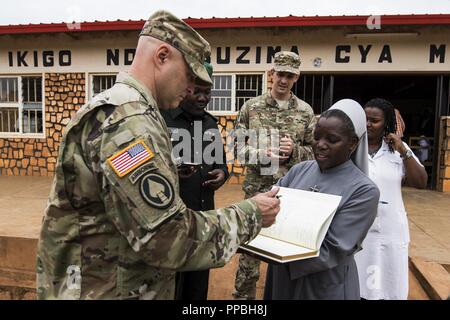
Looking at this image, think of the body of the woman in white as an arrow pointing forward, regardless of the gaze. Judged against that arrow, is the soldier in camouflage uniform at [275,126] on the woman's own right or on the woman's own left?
on the woman's own right

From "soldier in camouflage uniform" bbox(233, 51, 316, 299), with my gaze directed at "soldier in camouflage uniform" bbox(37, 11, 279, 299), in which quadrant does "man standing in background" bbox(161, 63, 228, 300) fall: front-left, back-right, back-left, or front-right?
front-right

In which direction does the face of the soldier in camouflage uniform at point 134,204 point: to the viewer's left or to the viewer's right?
to the viewer's right

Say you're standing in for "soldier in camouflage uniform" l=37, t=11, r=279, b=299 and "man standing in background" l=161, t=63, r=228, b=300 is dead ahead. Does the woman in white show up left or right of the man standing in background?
right

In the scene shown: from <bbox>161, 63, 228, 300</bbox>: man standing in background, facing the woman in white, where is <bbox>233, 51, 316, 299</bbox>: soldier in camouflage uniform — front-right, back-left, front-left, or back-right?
front-left

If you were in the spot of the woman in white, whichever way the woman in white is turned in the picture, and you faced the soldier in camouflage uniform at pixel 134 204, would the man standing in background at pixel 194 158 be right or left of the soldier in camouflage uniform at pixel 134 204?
right

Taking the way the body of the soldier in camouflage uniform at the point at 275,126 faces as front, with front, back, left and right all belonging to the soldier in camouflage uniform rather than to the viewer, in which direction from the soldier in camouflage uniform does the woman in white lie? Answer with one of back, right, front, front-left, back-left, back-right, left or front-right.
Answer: front-left

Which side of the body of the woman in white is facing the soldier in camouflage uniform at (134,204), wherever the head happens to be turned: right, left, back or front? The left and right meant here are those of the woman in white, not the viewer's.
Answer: front

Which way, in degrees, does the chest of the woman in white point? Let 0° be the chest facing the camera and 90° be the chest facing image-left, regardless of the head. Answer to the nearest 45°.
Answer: approximately 45°

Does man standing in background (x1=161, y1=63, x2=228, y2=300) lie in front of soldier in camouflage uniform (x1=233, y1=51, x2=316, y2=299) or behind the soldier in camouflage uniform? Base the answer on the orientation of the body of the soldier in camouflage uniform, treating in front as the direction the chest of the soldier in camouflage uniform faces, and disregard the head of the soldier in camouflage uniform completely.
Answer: in front

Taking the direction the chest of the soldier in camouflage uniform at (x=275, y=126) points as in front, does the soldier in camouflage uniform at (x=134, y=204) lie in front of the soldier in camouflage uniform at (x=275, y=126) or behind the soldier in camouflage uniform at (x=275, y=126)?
in front

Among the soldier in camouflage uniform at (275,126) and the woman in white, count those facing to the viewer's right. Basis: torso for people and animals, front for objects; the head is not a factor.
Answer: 0

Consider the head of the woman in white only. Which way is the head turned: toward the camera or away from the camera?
toward the camera

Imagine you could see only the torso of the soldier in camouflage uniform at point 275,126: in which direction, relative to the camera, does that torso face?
toward the camera
